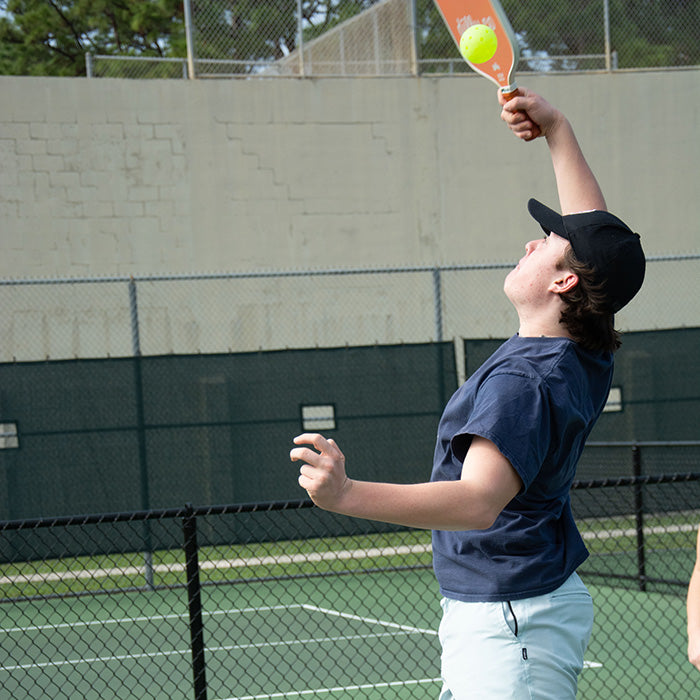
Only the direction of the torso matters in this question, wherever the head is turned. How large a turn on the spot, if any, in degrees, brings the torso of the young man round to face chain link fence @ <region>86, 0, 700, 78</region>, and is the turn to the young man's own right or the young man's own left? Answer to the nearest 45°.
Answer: approximately 90° to the young man's own right

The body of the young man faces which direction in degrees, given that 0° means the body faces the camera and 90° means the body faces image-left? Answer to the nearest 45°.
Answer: approximately 90°

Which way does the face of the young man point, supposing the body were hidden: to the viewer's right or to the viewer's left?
to the viewer's left
